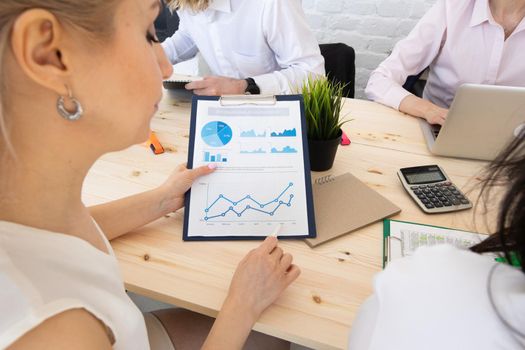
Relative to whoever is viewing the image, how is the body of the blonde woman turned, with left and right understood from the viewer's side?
facing away from the viewer and to the right of the viewer

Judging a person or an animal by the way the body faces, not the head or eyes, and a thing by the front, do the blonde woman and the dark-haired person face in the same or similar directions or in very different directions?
same or similar directions

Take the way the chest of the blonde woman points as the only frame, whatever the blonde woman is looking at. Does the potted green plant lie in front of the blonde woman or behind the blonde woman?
in front

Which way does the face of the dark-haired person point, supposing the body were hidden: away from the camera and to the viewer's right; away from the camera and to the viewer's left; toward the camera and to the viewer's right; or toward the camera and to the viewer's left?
away from the camera and to the viewer's left

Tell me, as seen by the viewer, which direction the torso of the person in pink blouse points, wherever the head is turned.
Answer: toward the camera

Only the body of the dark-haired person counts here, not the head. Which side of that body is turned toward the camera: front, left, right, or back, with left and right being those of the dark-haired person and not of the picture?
back

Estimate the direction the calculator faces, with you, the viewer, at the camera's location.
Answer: facing the viewer and to the right of the viewer

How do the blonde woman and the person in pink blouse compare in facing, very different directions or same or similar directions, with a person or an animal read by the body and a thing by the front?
very different directions

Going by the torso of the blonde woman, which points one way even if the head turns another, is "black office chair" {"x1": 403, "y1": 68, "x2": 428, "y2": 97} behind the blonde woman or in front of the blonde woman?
in front

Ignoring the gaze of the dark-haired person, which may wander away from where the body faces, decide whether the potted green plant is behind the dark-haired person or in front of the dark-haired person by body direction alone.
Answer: in front

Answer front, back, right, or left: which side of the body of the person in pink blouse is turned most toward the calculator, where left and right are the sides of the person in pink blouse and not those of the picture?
front

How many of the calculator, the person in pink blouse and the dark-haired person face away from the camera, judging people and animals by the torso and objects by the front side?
1

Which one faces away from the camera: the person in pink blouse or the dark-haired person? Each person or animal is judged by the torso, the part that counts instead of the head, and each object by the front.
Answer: the dark-haired person

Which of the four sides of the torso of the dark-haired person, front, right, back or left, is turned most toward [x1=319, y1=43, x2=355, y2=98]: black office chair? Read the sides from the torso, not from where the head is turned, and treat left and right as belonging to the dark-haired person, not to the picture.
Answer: front

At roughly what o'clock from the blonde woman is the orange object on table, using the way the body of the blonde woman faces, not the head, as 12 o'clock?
The orange object on table is roughly at 11 o'clock from the blonde woman.
